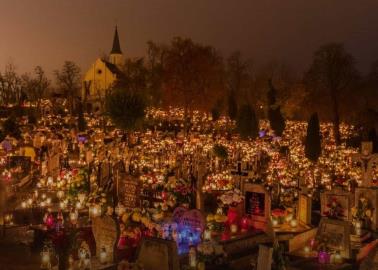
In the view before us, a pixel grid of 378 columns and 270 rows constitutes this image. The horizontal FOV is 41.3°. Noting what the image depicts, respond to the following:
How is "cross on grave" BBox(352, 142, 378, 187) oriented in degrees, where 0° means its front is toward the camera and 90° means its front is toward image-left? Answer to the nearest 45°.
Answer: approximately 0°

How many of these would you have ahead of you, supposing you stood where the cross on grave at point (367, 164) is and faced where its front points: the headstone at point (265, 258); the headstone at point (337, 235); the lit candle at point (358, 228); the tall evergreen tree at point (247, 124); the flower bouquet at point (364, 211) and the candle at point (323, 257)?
5

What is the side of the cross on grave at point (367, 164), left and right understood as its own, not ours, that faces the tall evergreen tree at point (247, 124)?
back

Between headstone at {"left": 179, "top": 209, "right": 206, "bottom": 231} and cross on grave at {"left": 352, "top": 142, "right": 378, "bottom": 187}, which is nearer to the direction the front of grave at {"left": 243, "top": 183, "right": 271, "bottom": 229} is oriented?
the headstone

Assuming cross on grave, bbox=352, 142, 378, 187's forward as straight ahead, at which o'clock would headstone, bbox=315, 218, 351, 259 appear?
The headstone is roughly at 12 o'clock from the cross on grave.

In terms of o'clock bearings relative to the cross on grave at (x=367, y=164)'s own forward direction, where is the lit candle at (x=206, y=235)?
The lit candle is roughly at 1 o'clock from the cross on grave.

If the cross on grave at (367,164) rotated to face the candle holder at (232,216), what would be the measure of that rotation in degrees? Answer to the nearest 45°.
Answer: approximately 45° to its right

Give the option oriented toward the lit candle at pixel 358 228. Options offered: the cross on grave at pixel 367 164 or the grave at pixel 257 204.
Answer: the cross on grave

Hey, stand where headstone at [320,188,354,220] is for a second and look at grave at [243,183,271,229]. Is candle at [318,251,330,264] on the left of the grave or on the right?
left

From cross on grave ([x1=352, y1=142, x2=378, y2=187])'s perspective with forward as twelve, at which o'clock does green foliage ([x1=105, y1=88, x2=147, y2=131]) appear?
The green foliage is roughly at 4 o'clock from the cross on grave.

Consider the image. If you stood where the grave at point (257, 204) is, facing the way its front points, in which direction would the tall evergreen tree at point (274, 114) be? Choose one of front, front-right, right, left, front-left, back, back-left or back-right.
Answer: back-right

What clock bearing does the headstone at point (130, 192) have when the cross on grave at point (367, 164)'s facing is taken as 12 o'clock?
The headstone is roughly at 2 o'clock from the cross on grave.

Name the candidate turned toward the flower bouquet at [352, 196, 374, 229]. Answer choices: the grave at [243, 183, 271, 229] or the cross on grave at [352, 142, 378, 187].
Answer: the cross on grave

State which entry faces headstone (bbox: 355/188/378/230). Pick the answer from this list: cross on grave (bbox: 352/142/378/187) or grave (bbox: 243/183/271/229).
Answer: the cross on grave
